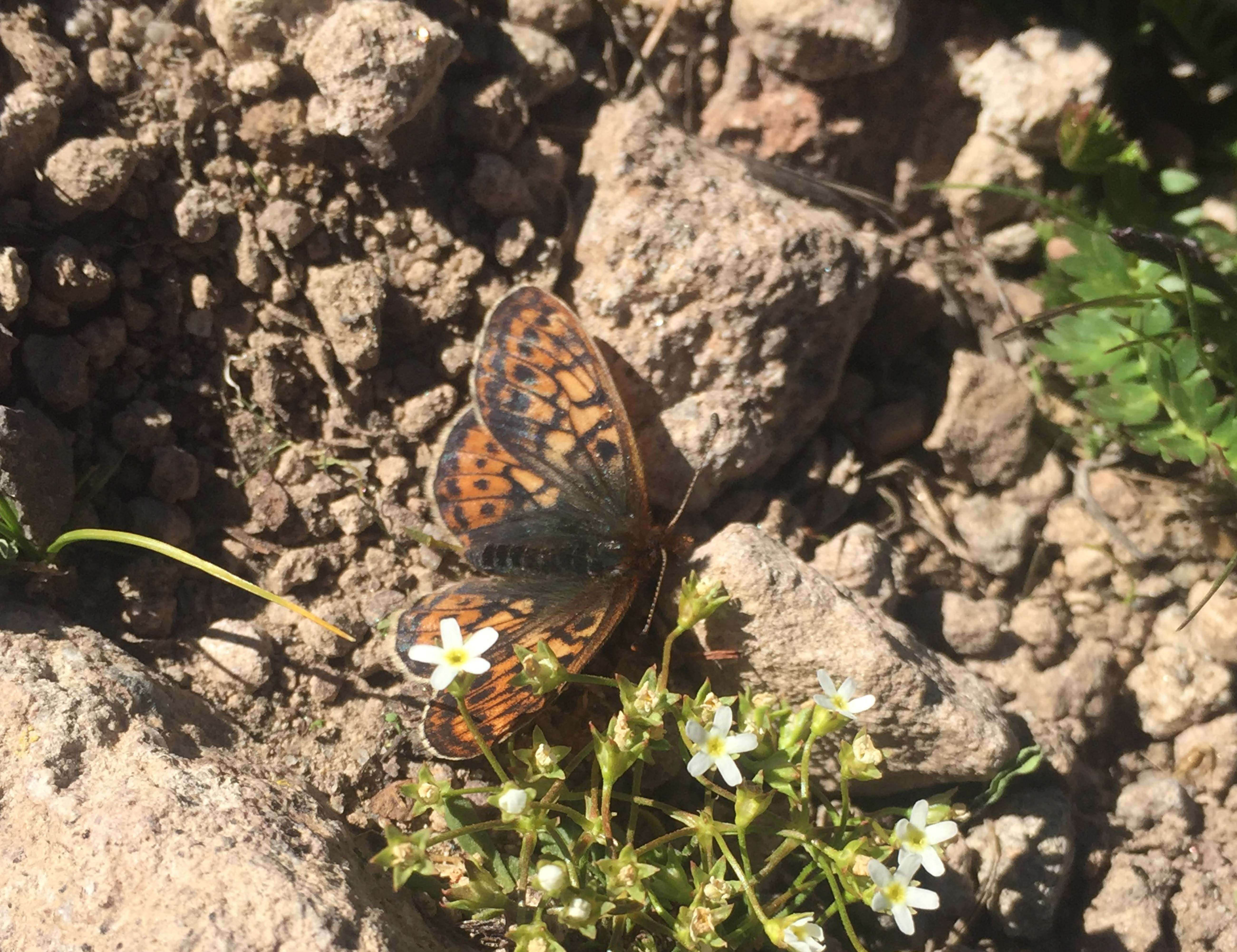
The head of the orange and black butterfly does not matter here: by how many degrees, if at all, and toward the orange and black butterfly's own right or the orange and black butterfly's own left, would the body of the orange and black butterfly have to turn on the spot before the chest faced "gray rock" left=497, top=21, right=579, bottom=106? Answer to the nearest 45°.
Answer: approximately 90° to the orange and black butterfly's own left

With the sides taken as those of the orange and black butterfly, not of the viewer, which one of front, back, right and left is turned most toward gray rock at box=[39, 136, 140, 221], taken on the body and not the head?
back

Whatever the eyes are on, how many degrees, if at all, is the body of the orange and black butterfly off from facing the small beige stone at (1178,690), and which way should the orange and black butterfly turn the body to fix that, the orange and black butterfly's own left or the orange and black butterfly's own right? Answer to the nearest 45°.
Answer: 0° — it already faces it

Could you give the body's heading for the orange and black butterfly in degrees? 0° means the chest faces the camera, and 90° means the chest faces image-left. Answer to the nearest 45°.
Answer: approximately 270°

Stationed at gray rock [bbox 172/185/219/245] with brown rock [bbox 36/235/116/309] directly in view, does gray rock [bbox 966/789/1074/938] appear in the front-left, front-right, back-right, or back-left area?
back-left

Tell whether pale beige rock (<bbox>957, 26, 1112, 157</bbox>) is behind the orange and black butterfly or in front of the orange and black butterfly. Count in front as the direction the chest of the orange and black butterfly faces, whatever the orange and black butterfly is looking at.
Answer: in front

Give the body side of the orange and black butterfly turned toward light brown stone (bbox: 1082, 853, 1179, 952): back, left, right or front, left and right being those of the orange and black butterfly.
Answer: front

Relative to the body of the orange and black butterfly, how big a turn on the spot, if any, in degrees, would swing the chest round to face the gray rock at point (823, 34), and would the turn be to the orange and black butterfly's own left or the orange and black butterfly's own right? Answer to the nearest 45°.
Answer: approximately 45° to the orange and black butterfly's own left

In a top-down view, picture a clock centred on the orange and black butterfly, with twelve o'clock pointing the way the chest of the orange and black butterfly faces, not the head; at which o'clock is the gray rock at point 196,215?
The gray rock is roughly at 7 o'clock from the orange and black butterfly.

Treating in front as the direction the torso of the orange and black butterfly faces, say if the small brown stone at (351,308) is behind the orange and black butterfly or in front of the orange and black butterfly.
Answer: behind

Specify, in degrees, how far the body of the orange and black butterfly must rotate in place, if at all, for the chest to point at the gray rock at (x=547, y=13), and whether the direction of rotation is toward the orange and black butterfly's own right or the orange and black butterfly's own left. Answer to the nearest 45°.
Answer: approximately 90° to the orange and black butterfly's own left

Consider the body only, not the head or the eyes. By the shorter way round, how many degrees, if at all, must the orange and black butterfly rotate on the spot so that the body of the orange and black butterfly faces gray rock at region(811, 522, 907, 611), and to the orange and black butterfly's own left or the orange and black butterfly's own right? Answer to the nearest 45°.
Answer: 0° — it already faces it

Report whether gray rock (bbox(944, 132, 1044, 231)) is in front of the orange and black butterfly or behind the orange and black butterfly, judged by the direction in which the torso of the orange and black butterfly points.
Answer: in front

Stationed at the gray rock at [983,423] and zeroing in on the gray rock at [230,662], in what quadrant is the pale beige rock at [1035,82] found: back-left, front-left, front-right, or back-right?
back-right

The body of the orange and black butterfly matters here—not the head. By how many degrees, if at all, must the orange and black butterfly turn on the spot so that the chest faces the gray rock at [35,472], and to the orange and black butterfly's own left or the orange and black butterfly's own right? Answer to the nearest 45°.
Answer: approximately 180°
